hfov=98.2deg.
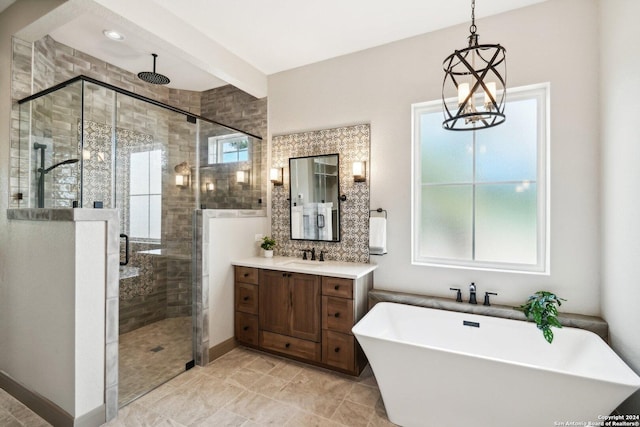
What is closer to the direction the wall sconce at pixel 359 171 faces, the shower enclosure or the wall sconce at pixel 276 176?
the shower enclosure

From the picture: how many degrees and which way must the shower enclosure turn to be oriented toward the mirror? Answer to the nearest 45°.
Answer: approximately 45° to its left

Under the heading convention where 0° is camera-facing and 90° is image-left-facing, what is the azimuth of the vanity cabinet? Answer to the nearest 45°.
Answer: approximately 45°

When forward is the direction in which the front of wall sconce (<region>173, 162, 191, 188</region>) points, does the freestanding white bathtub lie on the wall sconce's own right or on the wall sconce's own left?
on the wall sconce's own left
